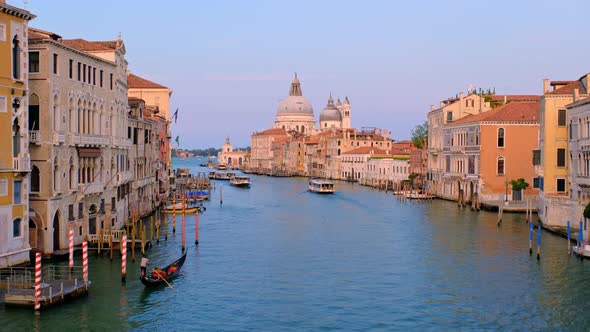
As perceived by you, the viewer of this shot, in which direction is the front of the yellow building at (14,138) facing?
facing the viewer and to the right of the viewer

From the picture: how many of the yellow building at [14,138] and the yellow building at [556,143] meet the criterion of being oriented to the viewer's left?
1

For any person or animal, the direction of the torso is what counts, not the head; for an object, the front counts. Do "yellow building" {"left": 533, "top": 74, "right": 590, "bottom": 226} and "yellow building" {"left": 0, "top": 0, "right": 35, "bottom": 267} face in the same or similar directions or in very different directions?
very different directions

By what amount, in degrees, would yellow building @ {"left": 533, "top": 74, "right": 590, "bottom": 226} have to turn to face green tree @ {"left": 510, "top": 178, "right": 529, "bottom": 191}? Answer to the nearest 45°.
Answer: approximately 90° to its right

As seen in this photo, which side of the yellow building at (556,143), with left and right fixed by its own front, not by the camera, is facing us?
left

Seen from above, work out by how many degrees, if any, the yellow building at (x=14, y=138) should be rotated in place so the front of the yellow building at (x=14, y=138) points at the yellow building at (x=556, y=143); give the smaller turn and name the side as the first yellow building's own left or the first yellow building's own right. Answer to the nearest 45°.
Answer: approximately 45° to the first yellow building's own left

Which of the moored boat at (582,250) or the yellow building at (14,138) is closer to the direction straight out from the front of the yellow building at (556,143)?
the yellow building

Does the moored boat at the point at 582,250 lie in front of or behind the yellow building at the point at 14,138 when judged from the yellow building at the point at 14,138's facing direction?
in front

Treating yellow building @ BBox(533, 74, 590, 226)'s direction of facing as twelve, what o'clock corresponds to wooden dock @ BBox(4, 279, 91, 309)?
The wooden dock is roughly at 10 o'clock from the yellow building.

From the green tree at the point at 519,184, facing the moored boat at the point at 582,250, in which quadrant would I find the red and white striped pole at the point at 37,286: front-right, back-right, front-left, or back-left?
front-right

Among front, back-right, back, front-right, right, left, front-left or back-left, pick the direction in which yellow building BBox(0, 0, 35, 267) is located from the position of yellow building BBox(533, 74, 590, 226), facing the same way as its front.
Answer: front-left

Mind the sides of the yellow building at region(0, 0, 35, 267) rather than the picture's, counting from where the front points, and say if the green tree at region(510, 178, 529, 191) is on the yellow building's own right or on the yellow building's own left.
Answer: on the yellow building's own left

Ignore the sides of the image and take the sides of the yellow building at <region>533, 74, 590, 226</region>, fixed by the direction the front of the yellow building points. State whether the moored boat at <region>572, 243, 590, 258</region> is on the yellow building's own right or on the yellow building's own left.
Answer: on the yellow building's own left
